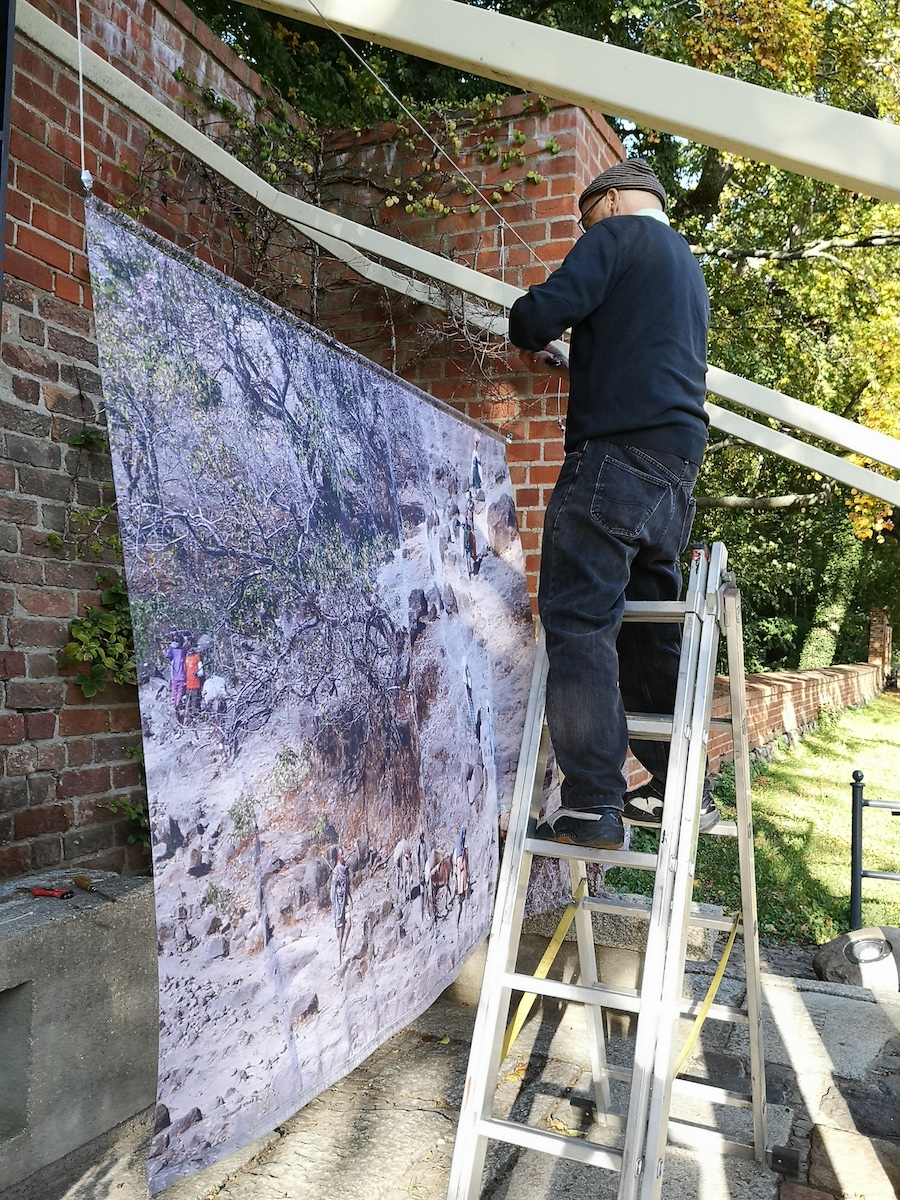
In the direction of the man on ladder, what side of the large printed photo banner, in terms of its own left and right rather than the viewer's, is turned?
left

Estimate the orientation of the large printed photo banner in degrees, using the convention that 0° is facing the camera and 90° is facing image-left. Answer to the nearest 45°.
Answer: approximately 315°

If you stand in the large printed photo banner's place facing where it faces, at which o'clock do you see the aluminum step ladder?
The aluminum step ladder is roughly at 10 o'clock from the large printed photo banner.

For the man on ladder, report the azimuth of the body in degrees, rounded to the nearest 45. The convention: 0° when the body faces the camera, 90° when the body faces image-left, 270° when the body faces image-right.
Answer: approximately 135°

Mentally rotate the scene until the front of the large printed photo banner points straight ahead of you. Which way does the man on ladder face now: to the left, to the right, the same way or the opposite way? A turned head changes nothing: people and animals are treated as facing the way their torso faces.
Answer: the opposite way

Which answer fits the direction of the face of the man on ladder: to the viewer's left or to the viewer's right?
to the viewer's left
